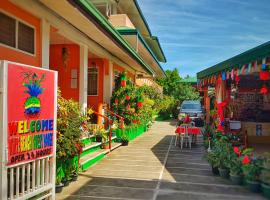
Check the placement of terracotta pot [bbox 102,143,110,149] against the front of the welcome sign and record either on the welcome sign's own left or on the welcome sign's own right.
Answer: on the welcome sign's own left

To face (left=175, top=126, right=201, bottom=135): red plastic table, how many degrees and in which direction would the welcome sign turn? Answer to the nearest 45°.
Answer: approximately 90° to its left

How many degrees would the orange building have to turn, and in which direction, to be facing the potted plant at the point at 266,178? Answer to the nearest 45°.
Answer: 0° — it already faces it

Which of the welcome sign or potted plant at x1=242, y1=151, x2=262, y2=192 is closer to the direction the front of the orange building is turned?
the potted plant

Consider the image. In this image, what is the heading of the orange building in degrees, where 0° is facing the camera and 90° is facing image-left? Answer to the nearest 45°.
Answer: approximately 315°

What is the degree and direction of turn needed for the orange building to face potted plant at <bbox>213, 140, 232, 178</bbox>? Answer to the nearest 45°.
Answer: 0° — it already faces it
